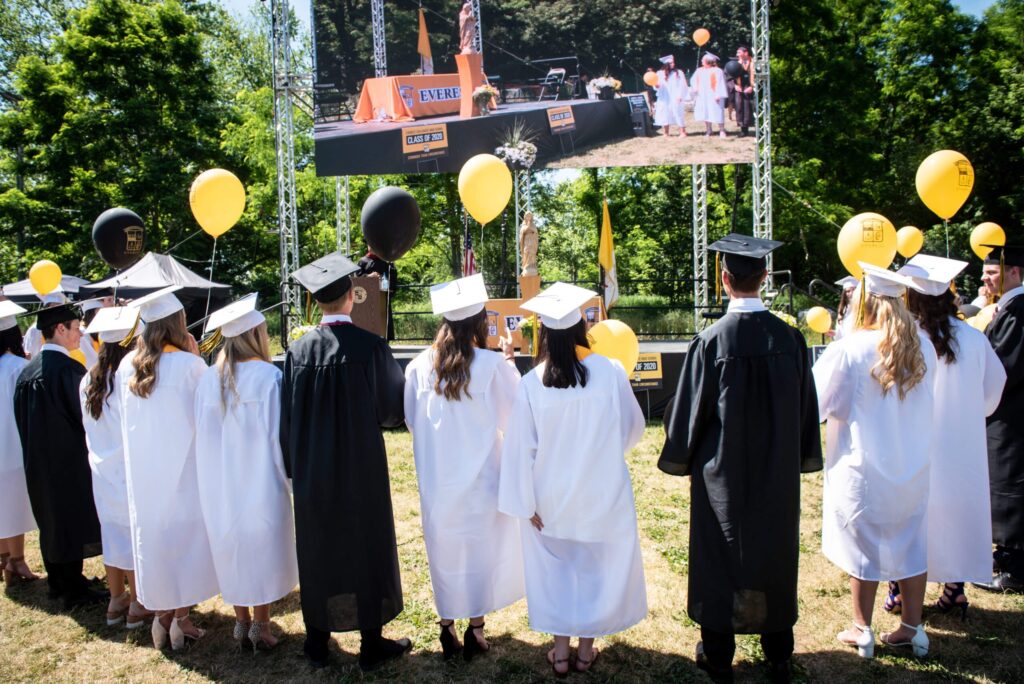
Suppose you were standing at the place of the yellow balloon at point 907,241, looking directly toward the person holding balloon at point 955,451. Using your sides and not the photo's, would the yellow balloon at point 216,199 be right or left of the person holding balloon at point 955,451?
right

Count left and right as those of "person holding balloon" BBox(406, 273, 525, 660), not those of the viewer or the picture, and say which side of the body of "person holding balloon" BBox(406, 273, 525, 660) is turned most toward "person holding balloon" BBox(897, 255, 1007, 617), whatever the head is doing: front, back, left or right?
right

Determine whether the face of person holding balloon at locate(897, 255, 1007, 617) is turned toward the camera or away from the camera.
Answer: away from the camera

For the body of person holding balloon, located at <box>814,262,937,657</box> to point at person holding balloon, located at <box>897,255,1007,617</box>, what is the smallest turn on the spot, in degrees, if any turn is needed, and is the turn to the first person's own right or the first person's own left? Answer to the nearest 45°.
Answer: approximately 90° to the first person's own right

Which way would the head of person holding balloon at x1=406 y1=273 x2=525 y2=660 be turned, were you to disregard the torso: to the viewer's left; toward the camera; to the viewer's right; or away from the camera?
away from the camera

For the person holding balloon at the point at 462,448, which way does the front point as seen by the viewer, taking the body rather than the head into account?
away from the camera

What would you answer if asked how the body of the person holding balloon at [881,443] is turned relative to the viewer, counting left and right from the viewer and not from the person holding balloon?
facing away from the viewer and to the left of the viewer

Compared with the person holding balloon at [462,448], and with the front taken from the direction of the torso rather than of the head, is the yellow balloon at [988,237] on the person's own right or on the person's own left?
on the person's own right

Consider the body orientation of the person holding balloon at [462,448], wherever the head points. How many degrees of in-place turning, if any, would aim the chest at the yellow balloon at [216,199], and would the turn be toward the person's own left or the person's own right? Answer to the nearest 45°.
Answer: approximately 45° to the person's own left

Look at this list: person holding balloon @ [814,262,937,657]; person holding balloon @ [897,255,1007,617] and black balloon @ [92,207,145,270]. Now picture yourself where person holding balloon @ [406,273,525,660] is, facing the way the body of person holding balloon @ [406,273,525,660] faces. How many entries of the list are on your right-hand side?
2

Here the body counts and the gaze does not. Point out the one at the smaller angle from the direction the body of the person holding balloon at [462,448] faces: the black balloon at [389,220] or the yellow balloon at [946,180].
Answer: the black balloon

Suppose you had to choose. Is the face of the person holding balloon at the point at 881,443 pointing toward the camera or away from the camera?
away from the camera

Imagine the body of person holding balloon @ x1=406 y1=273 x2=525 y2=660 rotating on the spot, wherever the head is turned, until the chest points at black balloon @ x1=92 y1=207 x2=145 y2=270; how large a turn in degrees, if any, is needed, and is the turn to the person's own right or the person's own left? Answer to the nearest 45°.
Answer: approximately 45° to the person's own left
